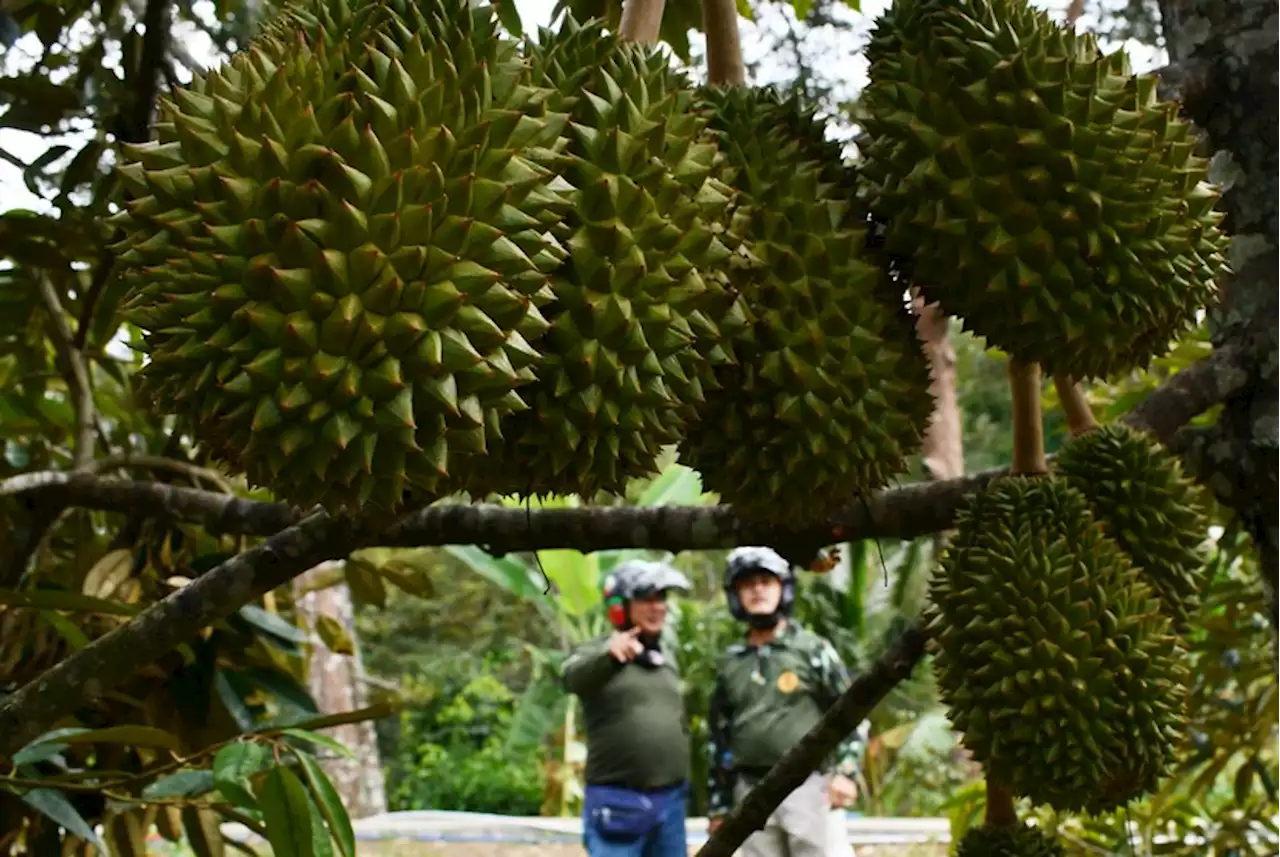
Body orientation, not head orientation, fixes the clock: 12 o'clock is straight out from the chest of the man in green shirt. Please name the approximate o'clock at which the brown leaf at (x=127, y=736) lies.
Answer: The brown leaf is roughly at 2 o'clock from the man in green shirt.

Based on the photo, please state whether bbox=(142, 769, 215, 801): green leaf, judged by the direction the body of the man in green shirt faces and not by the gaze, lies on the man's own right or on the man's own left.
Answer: on the man's own right

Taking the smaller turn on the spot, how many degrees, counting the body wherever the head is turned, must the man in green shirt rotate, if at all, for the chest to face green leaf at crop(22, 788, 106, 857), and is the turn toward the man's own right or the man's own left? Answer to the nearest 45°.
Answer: approximately 45° to the man's own right

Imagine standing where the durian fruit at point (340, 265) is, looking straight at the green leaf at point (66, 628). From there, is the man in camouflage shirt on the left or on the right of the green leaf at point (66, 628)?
right

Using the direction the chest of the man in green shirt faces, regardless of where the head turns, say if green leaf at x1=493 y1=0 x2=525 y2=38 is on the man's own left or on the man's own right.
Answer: on the man's own right

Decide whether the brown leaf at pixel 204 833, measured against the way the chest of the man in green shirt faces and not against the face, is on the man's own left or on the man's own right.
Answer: on the man's own right

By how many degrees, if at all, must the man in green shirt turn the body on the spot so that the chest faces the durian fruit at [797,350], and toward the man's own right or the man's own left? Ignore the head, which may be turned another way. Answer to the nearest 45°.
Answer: approximately 45° to the man's own right

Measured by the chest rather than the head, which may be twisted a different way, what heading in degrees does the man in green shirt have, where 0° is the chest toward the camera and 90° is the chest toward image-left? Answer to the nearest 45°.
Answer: approximately 315°

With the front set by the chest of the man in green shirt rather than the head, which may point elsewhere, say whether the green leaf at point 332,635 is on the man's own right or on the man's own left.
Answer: on the man's own right

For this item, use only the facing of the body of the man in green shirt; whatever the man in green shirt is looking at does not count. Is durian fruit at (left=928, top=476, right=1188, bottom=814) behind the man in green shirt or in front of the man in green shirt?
in front

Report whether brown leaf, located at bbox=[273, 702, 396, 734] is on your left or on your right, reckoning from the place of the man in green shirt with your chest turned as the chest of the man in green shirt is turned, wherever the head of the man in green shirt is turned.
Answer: on your right
